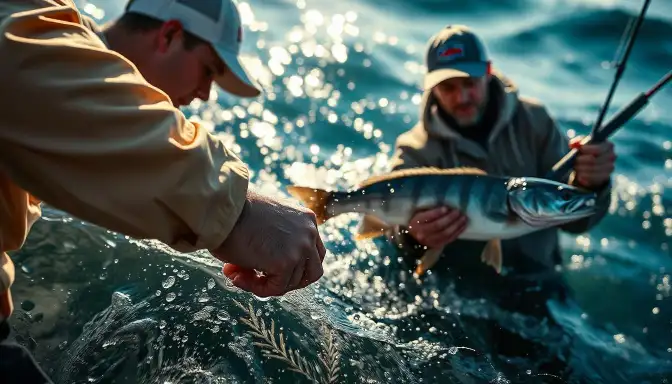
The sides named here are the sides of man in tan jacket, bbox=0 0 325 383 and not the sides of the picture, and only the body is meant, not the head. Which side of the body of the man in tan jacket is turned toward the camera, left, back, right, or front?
right

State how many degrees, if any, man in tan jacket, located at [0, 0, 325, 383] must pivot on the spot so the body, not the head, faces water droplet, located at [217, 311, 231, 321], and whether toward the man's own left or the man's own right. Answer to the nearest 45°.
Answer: approximately 45° to the man's own left

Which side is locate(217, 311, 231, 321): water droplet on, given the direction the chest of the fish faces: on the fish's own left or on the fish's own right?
on the fish's own right

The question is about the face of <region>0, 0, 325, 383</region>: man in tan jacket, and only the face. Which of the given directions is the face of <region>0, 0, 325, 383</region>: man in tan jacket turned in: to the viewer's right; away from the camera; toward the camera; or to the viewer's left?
to the viewer's right

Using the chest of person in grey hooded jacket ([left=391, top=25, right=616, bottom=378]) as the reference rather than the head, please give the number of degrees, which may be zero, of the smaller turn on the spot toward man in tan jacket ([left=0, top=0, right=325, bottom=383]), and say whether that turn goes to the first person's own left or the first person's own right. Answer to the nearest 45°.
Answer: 0° — they already face them

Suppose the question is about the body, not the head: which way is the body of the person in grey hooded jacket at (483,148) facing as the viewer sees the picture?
toward the camera

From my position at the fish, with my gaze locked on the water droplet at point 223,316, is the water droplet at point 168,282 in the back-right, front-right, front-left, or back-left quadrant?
front-right

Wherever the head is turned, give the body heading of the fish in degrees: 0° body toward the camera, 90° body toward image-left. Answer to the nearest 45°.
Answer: approximately 270°

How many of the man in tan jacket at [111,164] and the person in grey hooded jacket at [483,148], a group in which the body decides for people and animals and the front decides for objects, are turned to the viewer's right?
1
